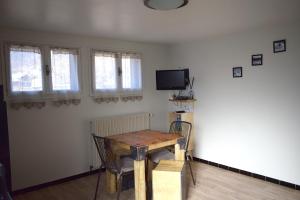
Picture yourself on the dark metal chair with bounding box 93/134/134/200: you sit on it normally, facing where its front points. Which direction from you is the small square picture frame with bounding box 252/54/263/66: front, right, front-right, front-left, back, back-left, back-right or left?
front-right

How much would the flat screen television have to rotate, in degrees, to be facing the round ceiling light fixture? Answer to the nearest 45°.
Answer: approximately 45° to its left

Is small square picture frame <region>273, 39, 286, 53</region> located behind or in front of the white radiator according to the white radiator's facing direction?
in front

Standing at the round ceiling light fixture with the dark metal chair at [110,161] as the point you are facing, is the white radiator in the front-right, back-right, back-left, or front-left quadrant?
front-right

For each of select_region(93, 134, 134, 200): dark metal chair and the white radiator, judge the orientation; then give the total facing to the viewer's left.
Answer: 0

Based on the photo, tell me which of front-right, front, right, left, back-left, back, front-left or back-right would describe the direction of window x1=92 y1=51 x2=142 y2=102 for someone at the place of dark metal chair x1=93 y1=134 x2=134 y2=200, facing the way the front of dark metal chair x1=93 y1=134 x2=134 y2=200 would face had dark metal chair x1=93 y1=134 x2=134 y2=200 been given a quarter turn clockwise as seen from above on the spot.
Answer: back-left

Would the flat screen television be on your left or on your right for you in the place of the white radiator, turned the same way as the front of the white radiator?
on your left

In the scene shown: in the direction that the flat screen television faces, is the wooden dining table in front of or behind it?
in front

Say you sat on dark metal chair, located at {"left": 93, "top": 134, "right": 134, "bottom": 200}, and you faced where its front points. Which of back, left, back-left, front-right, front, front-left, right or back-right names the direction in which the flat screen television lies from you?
front

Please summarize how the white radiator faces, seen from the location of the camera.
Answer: facing the viewer and to the right of the viewer

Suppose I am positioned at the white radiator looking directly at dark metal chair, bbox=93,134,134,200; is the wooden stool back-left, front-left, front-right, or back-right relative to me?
front-left

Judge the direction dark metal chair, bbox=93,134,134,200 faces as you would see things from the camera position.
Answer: facing away from the viewer and to the right of the viewer

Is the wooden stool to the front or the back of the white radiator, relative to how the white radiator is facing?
to the front

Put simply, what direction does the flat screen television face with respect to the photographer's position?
facing the viewer and to the left of the viewer

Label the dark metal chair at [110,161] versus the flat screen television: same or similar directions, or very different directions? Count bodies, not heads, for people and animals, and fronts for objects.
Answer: very different directions

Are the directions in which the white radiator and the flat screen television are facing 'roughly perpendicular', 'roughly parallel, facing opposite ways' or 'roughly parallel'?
roughly perpendicular

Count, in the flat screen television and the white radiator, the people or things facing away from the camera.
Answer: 0

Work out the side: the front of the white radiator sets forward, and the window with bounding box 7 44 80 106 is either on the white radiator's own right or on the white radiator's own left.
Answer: on the white radiator's own right

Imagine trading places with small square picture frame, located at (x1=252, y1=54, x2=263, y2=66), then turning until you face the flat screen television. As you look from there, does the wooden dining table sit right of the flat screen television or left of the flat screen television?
left
